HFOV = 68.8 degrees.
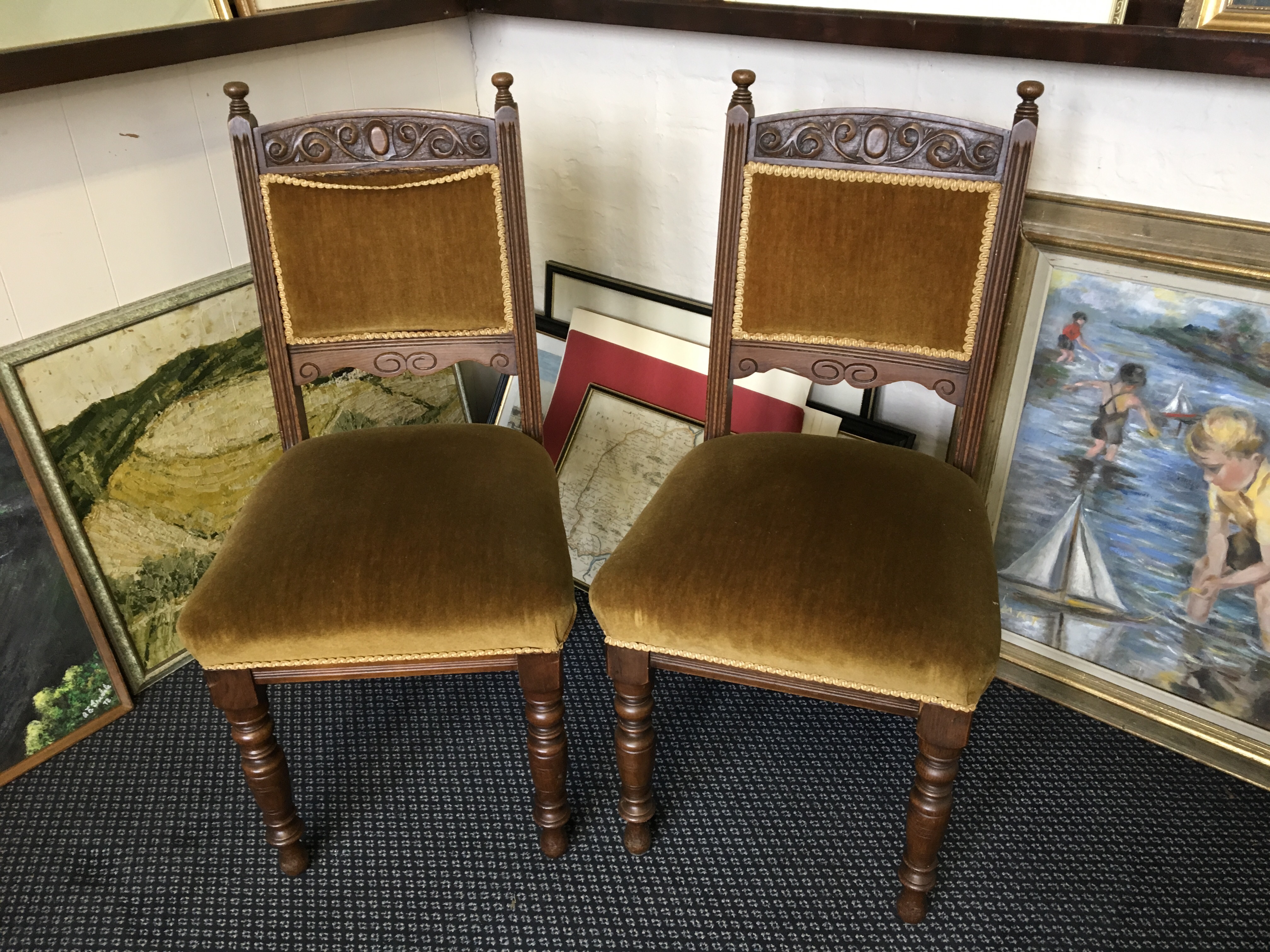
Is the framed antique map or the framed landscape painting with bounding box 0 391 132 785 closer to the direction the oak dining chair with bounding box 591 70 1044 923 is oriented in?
the framed landscape painting

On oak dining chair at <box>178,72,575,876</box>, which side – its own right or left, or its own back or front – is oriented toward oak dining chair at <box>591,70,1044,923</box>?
left

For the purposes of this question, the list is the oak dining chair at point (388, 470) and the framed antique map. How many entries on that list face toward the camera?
2

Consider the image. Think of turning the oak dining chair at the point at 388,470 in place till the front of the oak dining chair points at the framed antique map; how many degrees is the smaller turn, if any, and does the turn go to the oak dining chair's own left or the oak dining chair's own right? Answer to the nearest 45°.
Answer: approximately 135° to the oak dining chair's own left

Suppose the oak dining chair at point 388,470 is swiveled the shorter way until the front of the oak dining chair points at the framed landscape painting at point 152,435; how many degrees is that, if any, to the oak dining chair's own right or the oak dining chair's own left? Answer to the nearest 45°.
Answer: approximately 135° to the oak dining chair's own right

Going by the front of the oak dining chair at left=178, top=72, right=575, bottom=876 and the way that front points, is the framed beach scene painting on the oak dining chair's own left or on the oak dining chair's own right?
on the oak dining chair's own left

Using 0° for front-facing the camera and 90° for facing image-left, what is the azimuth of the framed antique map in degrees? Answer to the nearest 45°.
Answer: approximately 0°

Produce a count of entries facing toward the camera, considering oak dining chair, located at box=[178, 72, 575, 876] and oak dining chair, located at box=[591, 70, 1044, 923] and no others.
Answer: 2

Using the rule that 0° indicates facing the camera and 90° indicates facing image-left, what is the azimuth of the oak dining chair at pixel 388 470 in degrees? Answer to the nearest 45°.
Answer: approximately 0°

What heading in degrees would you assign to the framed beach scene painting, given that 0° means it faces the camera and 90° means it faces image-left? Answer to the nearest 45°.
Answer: approximately 45°
